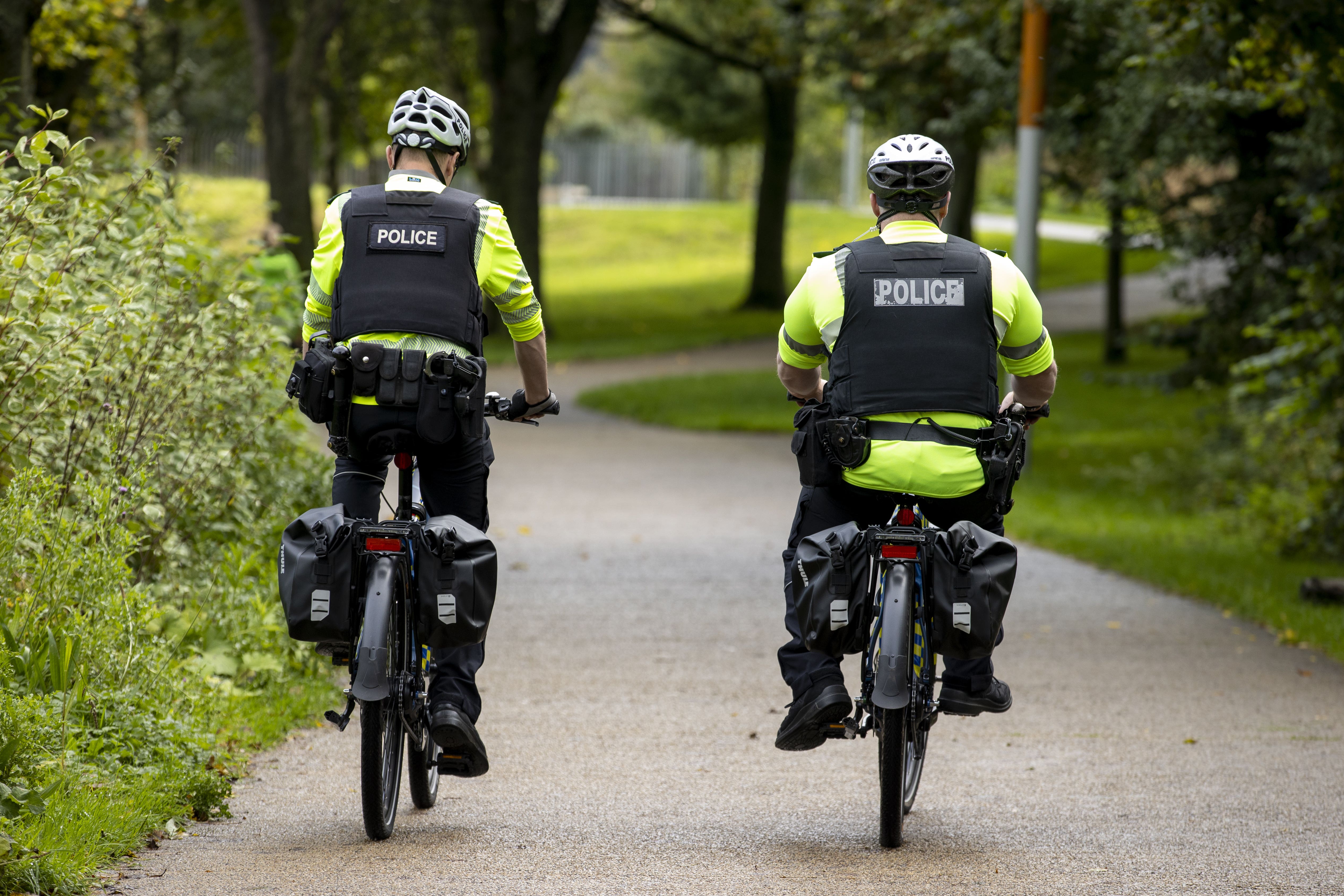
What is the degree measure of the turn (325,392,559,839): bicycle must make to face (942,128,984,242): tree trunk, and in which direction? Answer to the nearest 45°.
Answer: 0° — it already faces it

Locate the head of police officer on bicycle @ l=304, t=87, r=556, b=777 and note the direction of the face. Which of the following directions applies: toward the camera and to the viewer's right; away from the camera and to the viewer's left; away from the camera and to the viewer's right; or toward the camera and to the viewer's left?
away from the camera and to the viewer's right

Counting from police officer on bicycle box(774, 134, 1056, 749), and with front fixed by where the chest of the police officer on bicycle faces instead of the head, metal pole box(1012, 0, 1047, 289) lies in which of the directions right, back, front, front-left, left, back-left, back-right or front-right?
front

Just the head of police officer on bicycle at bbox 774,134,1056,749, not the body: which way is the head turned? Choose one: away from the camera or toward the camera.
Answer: away from the camera

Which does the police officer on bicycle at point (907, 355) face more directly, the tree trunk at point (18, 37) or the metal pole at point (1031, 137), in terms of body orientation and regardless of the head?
the metal pole

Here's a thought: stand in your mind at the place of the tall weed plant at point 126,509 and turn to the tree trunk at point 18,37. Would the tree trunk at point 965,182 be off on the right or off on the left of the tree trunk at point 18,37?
right

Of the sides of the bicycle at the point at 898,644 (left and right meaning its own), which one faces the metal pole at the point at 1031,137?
front

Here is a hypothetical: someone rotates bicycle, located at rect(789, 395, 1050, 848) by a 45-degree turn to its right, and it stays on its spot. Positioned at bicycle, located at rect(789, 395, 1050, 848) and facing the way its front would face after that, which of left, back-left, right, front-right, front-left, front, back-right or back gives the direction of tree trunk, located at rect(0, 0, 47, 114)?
left

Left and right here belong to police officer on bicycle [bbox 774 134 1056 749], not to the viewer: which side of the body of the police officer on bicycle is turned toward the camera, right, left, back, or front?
back

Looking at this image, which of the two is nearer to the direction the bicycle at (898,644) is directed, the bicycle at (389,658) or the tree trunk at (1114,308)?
the tree trunk

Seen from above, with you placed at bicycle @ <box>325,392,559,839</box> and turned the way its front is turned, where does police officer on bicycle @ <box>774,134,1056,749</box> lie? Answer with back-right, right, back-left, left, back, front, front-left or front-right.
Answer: right

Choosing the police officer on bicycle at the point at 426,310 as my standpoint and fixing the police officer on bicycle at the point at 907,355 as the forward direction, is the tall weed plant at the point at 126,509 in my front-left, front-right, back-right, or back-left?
back-left

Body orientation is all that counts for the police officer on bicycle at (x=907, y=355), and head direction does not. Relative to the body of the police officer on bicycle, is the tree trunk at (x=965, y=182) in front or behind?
in front

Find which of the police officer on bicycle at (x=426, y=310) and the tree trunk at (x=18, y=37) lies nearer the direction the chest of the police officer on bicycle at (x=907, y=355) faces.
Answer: the tree trunk

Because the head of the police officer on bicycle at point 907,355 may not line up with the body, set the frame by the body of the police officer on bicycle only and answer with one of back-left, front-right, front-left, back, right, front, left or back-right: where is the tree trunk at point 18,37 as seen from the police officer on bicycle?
front-left

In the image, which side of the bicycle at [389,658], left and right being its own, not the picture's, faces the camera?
back

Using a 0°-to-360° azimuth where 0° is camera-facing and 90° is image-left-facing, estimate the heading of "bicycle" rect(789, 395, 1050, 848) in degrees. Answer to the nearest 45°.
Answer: approximately 180°

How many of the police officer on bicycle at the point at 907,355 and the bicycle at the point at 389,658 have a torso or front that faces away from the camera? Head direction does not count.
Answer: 2

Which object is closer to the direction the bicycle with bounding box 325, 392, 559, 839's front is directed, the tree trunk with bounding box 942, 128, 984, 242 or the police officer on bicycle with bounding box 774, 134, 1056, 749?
the tree trunk
